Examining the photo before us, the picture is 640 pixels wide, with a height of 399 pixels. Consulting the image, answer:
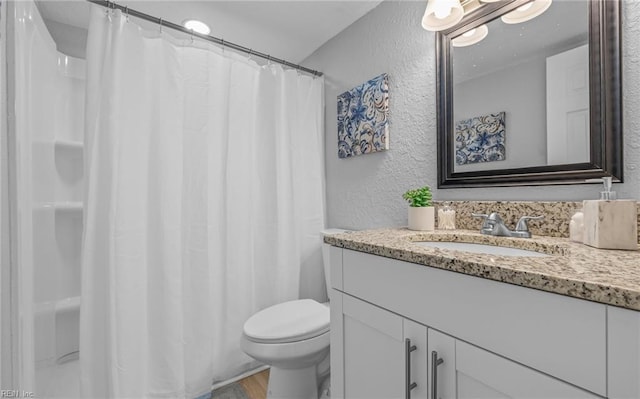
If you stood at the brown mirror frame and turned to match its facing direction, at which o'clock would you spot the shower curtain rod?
The shower curtain rod is roughly at 1 o'clock from the brown mirror frame.

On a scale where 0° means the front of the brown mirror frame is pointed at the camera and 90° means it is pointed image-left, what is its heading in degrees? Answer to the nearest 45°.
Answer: approximately 45°

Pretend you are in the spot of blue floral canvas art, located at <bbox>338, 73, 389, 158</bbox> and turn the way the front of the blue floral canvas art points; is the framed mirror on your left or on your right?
on your left

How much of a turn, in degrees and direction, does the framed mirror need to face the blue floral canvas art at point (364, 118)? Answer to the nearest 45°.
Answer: approximately 45° to its right

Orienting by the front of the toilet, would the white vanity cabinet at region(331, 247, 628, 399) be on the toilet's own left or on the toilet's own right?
on the toilet's own left

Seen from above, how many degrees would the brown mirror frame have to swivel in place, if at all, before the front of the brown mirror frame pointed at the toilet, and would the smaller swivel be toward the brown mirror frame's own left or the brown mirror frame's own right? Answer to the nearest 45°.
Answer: approximately 45° to the brown mirror frame's own right
